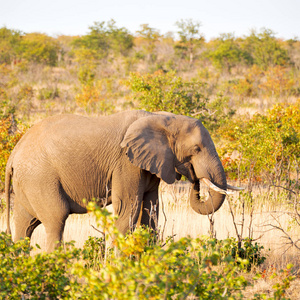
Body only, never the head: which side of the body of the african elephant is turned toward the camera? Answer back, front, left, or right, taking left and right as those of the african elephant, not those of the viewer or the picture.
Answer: right

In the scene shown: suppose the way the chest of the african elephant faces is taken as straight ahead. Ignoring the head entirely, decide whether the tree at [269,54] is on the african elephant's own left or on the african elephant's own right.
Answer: on the african elephant's own left

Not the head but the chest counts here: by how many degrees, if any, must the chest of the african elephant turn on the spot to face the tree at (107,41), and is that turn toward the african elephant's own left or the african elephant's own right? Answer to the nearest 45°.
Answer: approximately 90° to the african elephant's own left

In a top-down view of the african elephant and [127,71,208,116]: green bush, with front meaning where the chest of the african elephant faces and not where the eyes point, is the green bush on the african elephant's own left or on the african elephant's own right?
on the african elephant's own left

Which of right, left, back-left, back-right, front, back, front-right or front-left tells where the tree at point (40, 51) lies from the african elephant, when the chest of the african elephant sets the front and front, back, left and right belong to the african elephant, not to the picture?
left

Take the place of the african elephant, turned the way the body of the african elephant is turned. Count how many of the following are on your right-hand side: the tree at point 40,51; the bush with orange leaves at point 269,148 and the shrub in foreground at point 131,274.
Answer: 1

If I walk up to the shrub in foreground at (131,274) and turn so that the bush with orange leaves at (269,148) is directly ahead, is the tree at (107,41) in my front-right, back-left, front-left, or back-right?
front-left

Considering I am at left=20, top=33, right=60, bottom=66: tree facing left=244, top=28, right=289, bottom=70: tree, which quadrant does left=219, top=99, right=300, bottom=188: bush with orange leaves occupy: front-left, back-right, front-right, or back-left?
front-right

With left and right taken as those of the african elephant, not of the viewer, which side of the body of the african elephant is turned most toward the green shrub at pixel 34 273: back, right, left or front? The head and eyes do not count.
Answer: right

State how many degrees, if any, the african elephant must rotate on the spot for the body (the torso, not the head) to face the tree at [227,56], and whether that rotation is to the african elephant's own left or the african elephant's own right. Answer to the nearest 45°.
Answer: approximately 90° to the african elephant's own left
